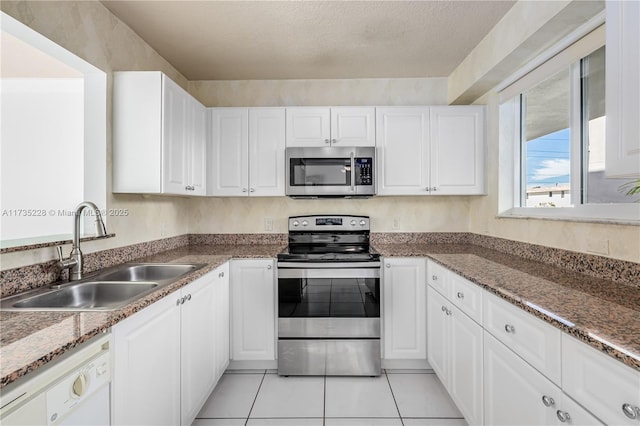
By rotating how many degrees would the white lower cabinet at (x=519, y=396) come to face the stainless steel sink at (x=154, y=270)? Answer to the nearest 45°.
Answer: approximately 45° to its right

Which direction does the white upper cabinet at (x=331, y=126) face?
toward the camera

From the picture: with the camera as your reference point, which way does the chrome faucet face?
facing the viewer and to the right of the viewer

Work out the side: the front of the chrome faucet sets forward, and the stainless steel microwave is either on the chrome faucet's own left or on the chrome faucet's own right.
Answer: on the chrome faucet's own left

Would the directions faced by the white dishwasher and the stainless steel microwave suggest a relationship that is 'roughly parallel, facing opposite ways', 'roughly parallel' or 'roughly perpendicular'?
roughly perpendicular

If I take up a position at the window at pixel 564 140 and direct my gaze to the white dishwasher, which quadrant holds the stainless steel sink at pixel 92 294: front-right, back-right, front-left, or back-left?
front-right

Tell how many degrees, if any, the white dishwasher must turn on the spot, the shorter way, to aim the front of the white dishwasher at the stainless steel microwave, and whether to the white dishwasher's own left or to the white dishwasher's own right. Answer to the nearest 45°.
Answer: approximately 90° to the white dishwasher's own left

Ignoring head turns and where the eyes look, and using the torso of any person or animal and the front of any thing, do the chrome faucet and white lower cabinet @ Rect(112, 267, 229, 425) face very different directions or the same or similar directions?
same or similar directions

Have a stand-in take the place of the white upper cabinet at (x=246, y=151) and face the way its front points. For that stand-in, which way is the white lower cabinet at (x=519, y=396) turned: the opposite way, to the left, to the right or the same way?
to the right

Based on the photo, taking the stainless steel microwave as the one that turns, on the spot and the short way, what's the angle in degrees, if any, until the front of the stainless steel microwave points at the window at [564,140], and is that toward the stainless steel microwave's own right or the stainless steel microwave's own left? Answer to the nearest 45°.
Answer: approximately 45° to the stainless steel microwave's own left

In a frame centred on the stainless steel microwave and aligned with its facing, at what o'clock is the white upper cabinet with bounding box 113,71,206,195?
The white upper cabinet is roughly at 2 o'clock from the stainless steel microwave.

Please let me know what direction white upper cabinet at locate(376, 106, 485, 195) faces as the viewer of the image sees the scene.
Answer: facing the viewer

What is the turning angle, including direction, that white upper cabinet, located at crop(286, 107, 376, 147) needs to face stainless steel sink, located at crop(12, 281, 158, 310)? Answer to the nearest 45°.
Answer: approximately 45° to its right

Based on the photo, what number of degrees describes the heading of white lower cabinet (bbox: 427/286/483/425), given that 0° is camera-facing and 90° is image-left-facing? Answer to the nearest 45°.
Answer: approximately 45°

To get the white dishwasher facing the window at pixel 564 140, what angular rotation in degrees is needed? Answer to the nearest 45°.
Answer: approximately 45° to its left

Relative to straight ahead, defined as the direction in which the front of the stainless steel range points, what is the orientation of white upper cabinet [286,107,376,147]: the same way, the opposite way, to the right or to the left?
the same way

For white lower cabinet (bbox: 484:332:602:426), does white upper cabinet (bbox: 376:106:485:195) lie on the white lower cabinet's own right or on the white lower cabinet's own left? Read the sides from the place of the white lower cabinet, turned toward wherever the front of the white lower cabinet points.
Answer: on the white lower cabinet's own right

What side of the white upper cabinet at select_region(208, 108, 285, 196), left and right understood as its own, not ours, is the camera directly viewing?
front

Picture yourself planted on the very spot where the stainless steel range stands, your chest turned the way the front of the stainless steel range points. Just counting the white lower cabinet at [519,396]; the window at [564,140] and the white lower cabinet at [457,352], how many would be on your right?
0

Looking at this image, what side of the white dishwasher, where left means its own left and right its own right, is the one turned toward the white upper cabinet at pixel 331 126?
left

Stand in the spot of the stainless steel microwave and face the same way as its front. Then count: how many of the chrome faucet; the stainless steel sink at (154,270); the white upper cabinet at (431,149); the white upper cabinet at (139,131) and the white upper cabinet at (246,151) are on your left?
1
